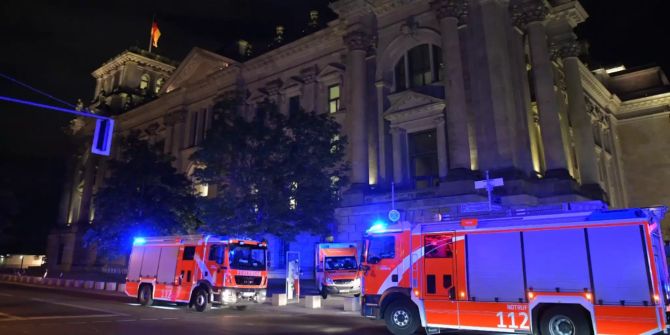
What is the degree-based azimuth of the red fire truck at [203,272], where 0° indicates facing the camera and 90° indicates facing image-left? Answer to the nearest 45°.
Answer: approximately 315°

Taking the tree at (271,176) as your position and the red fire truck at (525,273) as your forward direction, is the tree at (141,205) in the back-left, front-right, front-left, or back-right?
back-right

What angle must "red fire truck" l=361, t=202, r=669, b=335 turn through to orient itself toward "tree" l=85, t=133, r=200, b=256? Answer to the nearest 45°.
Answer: approximately 45° to its right

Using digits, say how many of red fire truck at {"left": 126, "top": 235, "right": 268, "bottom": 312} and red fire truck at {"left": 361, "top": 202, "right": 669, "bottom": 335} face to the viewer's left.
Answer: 1

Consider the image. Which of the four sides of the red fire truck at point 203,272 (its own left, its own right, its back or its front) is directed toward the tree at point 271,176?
left

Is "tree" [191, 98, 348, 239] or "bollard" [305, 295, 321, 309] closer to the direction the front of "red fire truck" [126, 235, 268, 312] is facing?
the bollard

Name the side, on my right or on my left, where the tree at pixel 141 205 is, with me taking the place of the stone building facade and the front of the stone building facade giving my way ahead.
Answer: on my right

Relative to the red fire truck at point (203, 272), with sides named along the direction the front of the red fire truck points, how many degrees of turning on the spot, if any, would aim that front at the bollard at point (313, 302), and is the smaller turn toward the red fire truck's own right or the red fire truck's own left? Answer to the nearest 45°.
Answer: approximately 45° to the red fire truck's own left

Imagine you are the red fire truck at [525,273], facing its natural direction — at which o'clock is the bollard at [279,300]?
The bollard is roughly at 1 o'clock from the red fire truck.

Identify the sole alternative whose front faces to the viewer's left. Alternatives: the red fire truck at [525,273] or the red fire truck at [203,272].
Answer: the red fire truck at [525,273]

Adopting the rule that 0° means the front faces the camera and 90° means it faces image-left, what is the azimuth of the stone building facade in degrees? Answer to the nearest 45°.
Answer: approximately 45°

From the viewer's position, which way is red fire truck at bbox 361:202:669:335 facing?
facing to the left of the viewer
